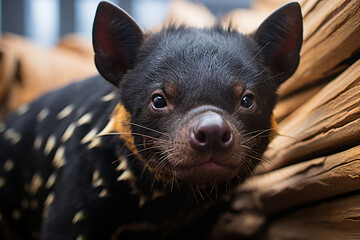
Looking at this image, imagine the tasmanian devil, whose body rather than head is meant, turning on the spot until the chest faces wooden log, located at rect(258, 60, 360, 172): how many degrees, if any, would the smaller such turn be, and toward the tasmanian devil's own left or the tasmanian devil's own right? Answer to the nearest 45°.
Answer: approximately 45° to the tasmanian devil's own left

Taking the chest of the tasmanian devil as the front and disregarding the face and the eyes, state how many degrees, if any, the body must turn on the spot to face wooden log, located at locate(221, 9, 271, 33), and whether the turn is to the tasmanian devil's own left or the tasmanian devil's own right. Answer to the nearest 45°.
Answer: approximately 135° to the tasmanian devil's own left

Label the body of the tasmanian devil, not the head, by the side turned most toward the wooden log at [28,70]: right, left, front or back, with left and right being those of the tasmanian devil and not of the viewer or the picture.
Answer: back

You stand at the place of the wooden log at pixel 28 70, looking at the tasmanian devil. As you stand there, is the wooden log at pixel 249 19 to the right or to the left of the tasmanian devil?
left

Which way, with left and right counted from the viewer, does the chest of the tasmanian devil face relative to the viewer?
facing the viewer and to the right of the viewer

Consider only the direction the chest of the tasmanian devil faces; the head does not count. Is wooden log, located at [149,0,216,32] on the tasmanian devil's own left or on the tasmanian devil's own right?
on the tasmanian devil's own left

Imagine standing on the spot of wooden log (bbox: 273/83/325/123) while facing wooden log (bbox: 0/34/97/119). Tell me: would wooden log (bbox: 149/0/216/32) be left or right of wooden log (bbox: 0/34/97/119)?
right
